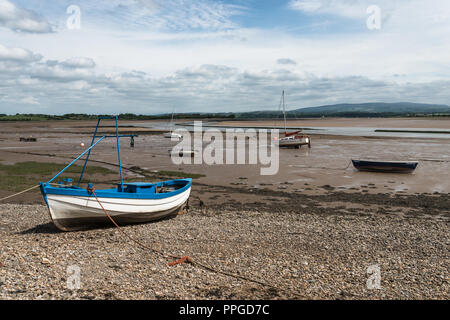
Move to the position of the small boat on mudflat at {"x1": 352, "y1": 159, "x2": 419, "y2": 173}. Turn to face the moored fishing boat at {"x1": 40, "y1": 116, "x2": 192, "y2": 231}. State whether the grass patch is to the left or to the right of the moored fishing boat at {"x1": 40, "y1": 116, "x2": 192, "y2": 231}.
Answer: right

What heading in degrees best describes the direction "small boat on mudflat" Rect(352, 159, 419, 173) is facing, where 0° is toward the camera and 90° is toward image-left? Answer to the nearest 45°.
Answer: approximately 90°

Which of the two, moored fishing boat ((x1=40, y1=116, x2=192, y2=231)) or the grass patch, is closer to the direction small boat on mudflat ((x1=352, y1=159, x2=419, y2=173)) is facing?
the grass patch
